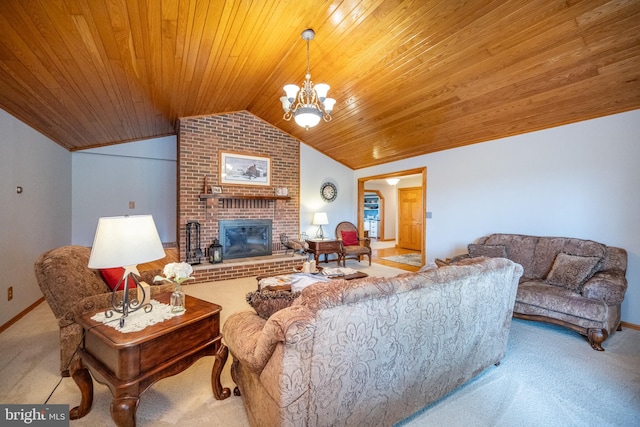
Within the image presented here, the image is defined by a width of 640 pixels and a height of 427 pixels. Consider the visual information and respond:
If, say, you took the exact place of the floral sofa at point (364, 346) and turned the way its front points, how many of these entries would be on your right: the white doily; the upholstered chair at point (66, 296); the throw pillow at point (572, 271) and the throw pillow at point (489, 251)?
2

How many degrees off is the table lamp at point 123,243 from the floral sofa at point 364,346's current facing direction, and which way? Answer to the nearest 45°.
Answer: approximately 45° to its left

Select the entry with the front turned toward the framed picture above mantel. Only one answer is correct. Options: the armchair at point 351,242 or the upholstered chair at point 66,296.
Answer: the upholstered chair

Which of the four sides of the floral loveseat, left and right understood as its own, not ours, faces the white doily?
front

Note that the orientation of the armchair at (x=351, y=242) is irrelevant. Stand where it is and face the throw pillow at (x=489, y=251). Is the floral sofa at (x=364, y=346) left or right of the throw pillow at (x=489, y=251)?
right

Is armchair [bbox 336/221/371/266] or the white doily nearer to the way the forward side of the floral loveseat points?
the white doily

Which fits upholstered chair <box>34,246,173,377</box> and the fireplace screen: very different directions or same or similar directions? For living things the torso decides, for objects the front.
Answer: very different directions

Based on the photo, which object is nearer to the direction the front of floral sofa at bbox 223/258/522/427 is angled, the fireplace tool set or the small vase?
the fireplace tool set

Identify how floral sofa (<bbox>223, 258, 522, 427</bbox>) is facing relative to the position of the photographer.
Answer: facing away from the viewer and to the left of the viewer

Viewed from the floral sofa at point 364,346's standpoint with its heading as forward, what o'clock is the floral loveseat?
The floral loveseat is roughly at 3 o'clock from the floral sofa.

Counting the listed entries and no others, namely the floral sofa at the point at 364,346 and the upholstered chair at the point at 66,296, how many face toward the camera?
0

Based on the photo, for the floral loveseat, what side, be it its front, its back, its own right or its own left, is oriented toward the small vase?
front

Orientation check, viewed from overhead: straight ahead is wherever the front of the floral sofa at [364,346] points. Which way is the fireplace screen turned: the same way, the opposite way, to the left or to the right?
the opposite way

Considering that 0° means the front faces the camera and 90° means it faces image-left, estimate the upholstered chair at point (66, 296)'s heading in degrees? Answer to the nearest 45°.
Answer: approximately 225°
